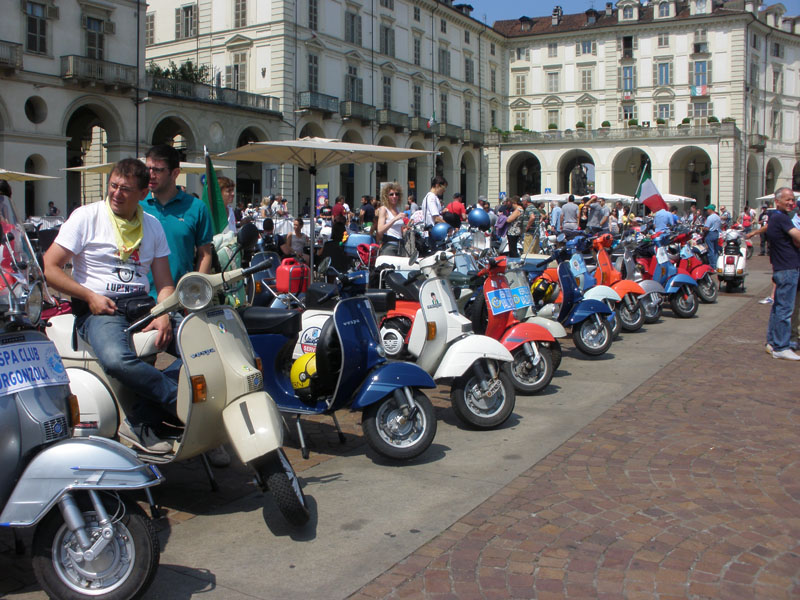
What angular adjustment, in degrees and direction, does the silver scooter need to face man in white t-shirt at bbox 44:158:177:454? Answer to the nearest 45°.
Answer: approximately 90° to its left

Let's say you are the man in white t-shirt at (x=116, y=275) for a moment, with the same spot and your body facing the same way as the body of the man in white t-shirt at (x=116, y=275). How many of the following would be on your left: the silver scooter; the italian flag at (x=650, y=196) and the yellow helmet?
2

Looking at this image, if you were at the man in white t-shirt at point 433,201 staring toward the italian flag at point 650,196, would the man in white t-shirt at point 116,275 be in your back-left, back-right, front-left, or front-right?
back-right

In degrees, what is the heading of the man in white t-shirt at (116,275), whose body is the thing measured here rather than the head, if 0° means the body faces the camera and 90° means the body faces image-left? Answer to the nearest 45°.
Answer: approximately 315°

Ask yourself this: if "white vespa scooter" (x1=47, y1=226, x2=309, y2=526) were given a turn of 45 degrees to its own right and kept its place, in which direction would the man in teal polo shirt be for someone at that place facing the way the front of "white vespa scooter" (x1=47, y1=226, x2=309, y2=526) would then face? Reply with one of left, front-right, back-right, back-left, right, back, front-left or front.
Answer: back

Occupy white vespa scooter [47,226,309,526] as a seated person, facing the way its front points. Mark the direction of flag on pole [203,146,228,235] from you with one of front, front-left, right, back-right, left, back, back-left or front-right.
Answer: back-left

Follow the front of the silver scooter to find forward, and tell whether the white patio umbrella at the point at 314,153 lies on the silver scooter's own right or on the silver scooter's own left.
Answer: on the silver scooter's own left

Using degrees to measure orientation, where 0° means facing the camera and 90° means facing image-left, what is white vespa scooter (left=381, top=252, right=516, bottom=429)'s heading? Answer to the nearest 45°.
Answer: approximately 315°

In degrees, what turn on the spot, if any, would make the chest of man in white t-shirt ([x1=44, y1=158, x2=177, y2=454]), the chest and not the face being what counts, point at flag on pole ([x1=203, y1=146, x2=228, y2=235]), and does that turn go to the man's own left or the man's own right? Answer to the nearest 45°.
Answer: approximately 135° to the man's own left

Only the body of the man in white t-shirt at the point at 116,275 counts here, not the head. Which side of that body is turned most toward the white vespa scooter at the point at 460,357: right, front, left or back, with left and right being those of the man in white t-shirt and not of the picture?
left

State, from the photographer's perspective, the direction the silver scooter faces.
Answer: facing to the right of the viewer

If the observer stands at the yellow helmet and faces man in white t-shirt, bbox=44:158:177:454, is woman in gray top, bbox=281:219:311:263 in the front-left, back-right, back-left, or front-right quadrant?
back-right
